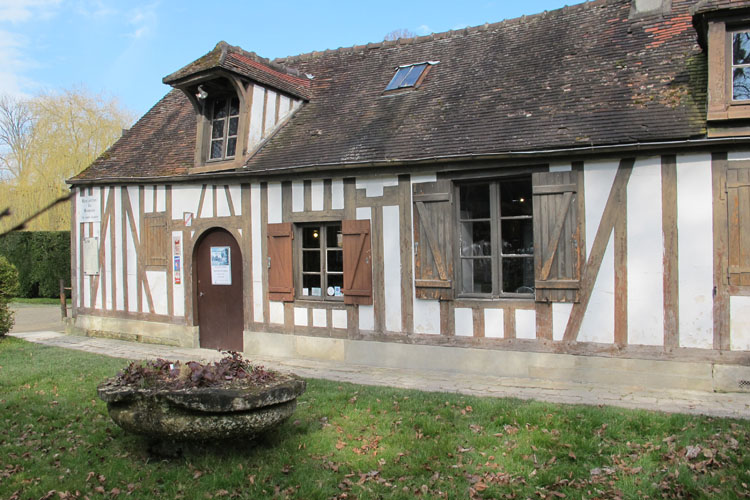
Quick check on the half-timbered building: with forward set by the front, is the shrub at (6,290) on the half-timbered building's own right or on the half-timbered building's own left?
on the half-timbered building's own right

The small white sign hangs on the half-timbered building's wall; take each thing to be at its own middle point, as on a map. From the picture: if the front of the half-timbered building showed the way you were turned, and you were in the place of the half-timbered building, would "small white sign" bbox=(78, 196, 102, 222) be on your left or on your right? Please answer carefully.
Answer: on your right

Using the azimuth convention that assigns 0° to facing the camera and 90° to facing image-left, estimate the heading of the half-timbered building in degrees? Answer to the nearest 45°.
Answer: approximately 45°

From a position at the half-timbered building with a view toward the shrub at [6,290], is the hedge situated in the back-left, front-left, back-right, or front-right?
front-right

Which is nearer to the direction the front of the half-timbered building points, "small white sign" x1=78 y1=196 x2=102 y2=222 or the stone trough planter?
the stone trough planter

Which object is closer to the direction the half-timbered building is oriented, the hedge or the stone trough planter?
the stone trough planter

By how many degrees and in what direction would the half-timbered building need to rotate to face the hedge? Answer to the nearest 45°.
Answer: approximately 90° to its right

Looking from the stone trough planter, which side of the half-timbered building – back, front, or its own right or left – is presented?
front
